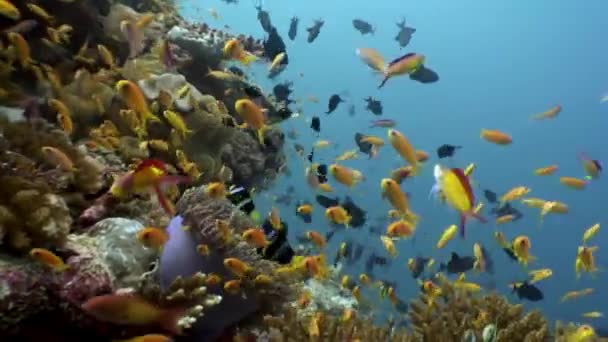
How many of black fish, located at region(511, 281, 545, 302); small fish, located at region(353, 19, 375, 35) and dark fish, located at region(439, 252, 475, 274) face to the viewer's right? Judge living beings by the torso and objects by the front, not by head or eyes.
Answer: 2

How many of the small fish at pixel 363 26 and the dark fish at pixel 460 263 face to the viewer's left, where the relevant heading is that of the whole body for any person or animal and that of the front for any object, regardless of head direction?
1

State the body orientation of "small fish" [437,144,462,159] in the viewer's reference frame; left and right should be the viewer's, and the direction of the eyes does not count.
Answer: facing to the left of the viewer

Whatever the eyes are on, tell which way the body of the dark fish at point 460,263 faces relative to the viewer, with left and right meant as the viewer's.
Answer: facing to the right of the viewer

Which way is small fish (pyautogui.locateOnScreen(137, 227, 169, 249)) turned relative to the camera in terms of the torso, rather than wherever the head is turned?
to the viewer's left

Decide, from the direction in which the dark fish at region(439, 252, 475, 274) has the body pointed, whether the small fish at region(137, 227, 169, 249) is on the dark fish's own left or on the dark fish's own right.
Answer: on the dark fish's own right
